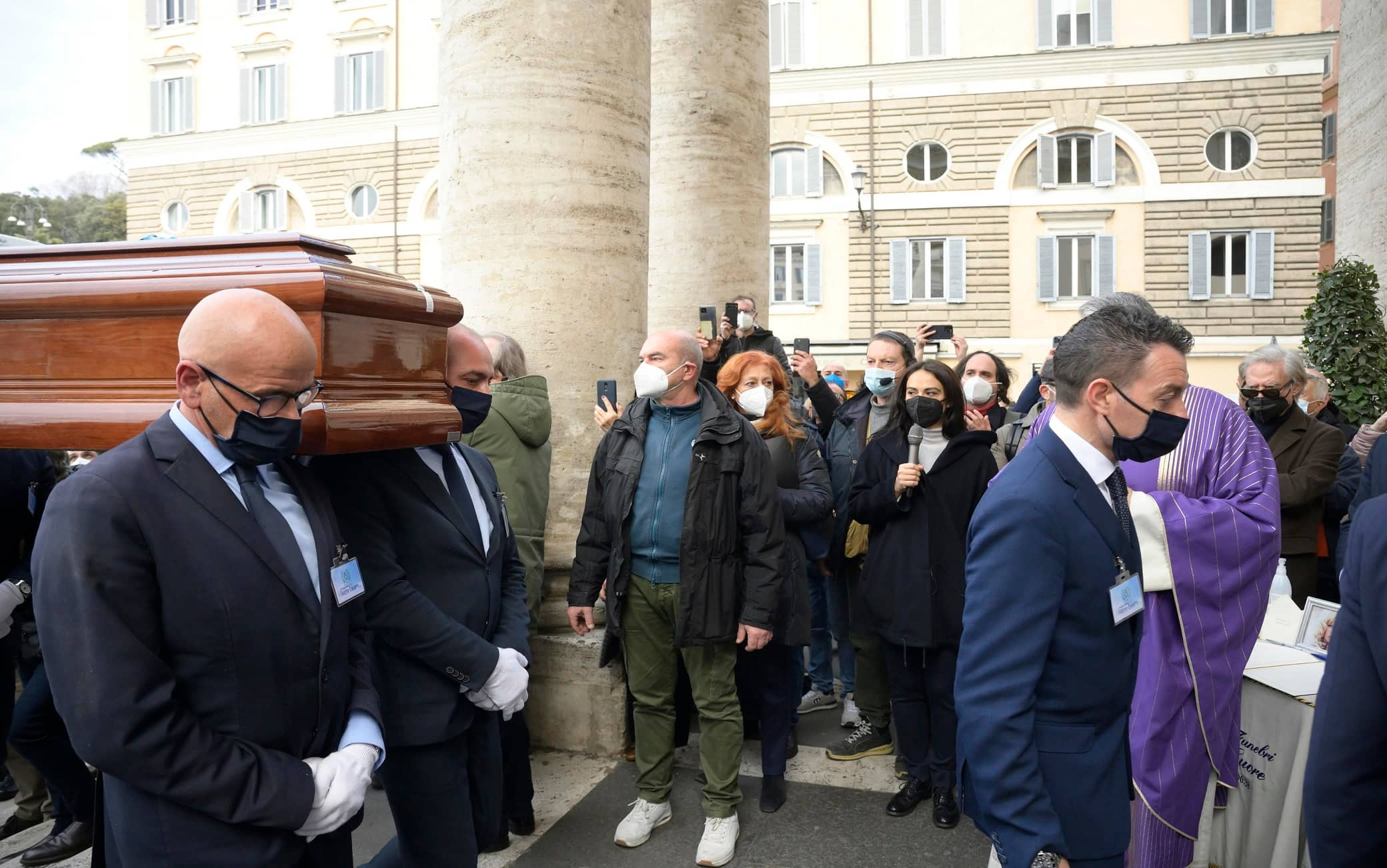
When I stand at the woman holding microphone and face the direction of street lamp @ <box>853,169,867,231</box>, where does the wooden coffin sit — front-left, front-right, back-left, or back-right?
back-left

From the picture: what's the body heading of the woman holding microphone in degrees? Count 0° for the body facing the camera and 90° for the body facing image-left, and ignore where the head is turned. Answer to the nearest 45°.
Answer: approximately 0°

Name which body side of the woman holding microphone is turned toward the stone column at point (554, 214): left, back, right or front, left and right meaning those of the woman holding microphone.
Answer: right

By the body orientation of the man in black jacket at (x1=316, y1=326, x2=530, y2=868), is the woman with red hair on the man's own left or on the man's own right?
on the man's own left

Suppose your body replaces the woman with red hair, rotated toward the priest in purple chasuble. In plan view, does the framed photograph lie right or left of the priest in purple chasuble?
left

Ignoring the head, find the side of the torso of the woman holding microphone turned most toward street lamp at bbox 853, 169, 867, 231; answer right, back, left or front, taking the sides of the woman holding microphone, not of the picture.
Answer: back

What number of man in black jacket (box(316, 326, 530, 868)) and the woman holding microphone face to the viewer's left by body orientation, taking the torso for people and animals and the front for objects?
0

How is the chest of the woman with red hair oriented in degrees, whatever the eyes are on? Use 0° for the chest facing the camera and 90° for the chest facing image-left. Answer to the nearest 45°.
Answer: approximately 45°

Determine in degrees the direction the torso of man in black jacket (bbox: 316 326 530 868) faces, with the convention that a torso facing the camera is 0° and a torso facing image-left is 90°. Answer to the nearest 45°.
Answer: approximately 315°

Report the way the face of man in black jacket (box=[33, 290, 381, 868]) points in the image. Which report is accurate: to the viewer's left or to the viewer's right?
to the viewer's right

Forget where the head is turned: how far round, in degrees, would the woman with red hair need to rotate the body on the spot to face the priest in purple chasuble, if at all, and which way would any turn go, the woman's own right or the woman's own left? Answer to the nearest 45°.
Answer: approximately 90° to the woman's own left
